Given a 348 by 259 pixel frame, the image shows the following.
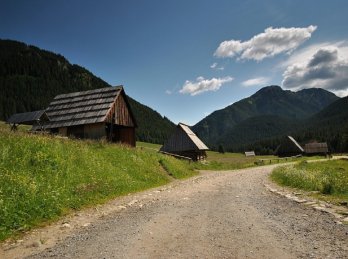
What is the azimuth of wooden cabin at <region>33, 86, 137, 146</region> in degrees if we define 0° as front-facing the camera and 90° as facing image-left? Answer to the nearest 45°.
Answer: approximately 315°

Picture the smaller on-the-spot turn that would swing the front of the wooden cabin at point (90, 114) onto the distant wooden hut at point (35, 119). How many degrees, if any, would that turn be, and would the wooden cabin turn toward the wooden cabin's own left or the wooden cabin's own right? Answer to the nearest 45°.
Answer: approximately 135° to the wooden cabin's own right
